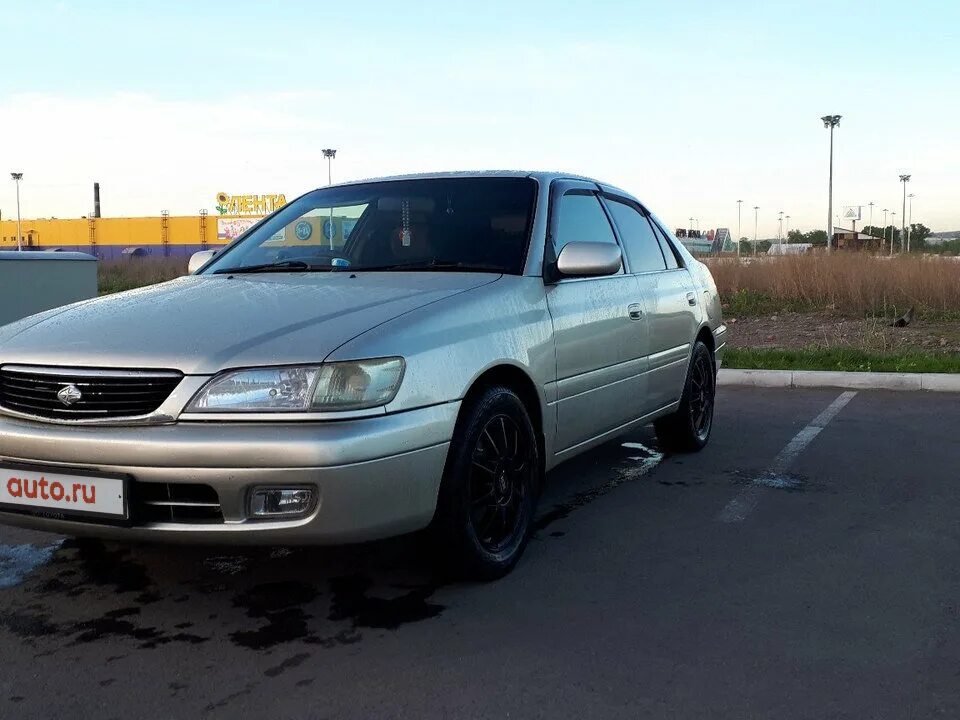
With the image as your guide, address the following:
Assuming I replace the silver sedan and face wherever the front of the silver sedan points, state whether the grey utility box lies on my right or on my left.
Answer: on my right

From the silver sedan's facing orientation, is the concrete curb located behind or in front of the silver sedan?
behind

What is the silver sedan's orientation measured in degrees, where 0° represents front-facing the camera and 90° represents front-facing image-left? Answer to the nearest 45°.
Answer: approximately 45°
